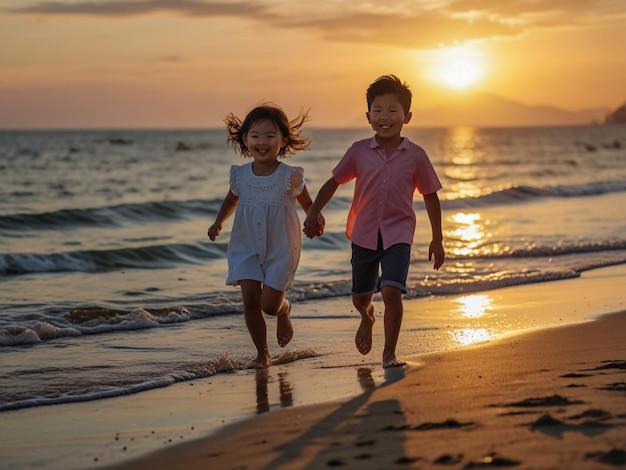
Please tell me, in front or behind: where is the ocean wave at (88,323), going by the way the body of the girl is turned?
behind

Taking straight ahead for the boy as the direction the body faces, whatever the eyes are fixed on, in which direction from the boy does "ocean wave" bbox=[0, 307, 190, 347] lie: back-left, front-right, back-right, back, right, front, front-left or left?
back-right

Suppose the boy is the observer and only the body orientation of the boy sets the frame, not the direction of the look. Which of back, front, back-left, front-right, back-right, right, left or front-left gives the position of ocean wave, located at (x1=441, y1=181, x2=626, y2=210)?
back

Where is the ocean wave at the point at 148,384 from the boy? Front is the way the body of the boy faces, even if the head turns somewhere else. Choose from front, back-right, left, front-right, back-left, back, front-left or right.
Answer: right

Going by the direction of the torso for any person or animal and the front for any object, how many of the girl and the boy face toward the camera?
2

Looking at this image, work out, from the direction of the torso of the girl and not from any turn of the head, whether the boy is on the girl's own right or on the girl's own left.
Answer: on the girl's own left

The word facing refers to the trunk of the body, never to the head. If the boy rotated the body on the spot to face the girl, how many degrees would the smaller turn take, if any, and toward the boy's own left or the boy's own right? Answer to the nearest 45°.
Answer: approximately 90° to the boy's own right

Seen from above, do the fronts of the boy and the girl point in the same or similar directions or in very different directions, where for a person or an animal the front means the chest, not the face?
same or similar directions

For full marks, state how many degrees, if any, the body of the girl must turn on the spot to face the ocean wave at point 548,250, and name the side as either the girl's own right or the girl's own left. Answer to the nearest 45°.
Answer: approximately 135° to the girl's own left

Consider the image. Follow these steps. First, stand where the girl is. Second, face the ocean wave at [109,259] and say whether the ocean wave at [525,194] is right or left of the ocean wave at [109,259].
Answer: right

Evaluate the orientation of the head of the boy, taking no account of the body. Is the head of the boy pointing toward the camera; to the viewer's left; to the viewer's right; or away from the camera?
toward the camera

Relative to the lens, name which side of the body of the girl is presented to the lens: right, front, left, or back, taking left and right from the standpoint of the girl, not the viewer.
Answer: front
